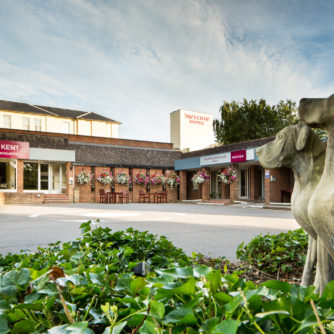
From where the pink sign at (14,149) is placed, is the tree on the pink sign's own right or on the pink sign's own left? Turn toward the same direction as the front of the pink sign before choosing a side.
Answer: on the pink sign's own left

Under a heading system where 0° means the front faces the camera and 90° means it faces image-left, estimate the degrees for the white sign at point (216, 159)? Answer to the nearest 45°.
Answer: approximately 45°

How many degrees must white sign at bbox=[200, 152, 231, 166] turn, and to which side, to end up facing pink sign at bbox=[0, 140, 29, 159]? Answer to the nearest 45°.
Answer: approximately 45° to its right

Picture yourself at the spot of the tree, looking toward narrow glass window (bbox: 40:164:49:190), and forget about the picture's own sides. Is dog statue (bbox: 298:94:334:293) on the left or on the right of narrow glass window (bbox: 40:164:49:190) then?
left

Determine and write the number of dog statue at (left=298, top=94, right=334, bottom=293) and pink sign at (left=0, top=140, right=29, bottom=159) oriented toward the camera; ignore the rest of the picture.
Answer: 1

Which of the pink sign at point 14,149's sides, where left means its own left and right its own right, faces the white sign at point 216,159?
left

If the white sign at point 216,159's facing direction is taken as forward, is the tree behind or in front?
behind

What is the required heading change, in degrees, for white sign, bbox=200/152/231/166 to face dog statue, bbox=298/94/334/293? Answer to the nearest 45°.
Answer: approximately 45° to its left

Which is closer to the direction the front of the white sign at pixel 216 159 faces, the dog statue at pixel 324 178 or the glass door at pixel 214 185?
the dog statue

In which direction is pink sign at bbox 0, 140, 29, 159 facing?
toward the camera

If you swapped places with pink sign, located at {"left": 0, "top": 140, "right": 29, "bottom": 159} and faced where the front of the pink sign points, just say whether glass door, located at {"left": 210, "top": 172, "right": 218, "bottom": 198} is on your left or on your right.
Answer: on your left

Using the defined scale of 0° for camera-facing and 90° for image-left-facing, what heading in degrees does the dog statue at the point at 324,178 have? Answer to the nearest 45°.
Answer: approximately 90°
